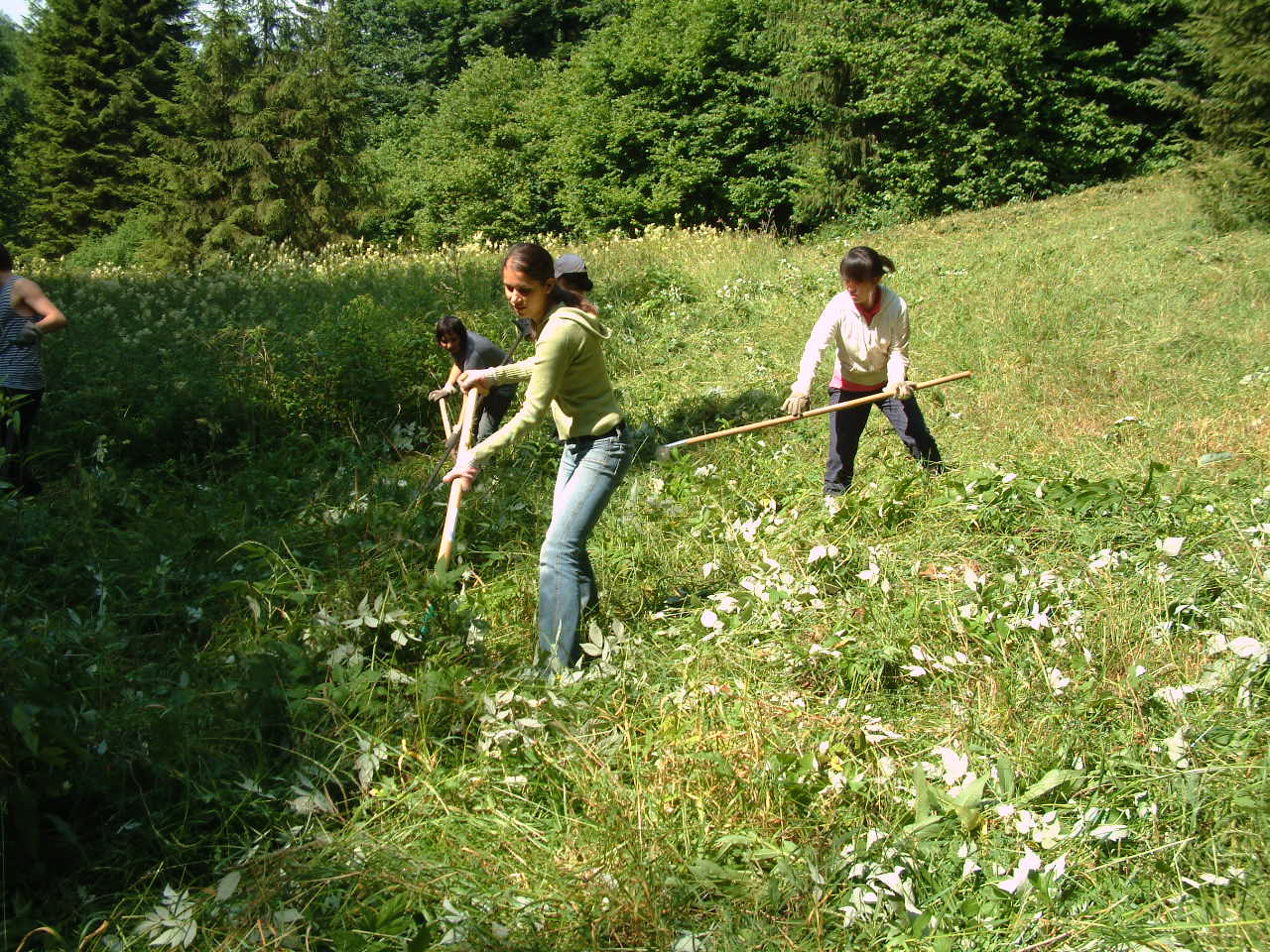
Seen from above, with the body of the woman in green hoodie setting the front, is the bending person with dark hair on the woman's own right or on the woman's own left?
on the woman's own right

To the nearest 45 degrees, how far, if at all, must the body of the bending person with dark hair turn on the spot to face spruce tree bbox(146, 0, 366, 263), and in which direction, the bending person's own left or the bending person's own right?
approximately 135° to the bending person's own right

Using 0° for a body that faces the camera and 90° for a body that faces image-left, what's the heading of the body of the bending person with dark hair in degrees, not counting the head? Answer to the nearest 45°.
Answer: approximately 45°

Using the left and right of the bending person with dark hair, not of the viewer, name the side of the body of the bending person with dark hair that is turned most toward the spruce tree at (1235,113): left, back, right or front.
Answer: back

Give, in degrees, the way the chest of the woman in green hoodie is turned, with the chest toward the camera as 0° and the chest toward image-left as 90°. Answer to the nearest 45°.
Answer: approximately 90°

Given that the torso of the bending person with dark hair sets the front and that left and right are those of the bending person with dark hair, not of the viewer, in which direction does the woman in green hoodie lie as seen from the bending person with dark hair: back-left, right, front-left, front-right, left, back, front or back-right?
front-left

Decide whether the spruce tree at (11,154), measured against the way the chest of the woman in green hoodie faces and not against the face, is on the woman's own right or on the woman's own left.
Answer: on the woman's own right

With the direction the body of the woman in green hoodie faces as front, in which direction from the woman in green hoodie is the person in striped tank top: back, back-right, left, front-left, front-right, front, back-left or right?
front-right
